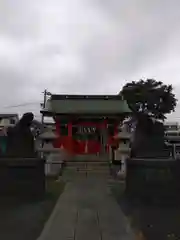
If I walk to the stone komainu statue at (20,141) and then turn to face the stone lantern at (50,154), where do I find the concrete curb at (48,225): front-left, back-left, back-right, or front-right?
back-right

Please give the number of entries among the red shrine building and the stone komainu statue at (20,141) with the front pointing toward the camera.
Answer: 1

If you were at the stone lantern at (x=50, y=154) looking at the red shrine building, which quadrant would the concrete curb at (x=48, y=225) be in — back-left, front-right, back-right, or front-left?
back-right

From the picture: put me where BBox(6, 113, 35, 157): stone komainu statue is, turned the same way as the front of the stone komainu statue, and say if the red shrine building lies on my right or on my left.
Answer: on my left

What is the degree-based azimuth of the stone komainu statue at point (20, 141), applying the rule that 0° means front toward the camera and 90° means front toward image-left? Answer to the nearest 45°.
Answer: approximately 270°

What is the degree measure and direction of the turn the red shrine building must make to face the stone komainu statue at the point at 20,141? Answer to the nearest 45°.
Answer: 0° — it already faces it

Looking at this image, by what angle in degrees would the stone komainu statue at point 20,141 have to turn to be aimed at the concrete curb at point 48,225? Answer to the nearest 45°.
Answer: approximately 90° to its right

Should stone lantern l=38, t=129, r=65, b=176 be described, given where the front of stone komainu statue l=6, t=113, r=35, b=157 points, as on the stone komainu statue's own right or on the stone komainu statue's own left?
on the stone komainu statue's own left
